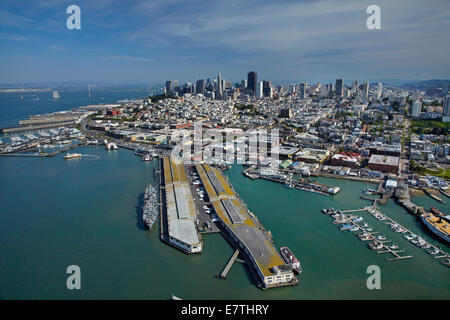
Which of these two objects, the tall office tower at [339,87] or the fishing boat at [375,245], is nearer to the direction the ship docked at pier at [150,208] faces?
the fishing boat

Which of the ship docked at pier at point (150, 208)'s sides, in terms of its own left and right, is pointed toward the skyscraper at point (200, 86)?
back

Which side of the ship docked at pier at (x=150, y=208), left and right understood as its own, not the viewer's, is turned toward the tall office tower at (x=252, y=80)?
back

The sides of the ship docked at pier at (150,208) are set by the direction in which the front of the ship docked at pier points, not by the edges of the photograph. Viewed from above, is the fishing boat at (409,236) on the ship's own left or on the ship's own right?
on the ship's own left

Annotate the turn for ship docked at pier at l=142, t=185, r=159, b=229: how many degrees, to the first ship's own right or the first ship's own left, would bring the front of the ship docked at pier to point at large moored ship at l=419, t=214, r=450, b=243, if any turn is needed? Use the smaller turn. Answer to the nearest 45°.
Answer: approximately 90° to the first ship's own left

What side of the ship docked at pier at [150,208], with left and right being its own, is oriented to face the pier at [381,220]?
left

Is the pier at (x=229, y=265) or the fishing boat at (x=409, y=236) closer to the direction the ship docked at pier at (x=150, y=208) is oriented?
the pier

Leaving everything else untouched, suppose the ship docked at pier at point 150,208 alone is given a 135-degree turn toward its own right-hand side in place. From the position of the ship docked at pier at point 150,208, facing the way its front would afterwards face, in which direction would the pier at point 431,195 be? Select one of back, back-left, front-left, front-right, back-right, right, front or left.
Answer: back-right

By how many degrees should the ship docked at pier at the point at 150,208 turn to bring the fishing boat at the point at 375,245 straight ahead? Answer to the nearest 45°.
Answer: approximately 45° to its left

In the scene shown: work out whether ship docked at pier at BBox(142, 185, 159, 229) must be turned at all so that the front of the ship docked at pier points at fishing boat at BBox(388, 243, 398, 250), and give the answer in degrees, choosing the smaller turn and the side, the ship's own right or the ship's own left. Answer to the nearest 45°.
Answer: approximately 45° to the ship's own left

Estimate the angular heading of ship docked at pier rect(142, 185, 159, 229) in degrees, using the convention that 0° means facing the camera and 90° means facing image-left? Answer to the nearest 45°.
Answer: approximately 0°
